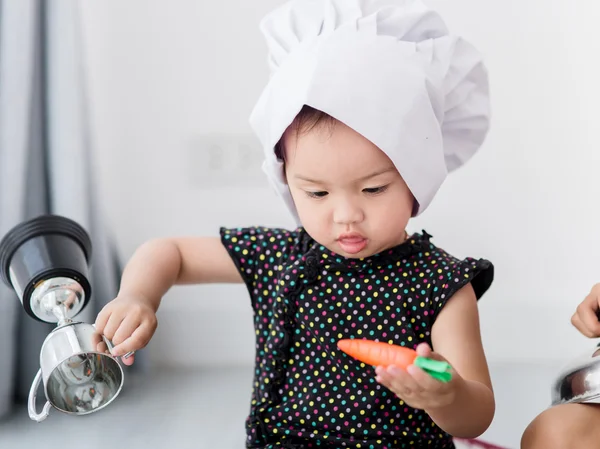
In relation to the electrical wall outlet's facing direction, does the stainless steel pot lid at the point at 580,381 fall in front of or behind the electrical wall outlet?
in front

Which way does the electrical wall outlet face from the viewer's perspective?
toward the camera
